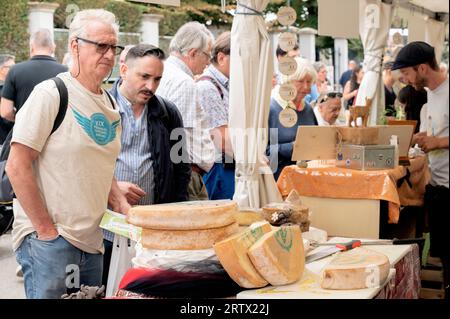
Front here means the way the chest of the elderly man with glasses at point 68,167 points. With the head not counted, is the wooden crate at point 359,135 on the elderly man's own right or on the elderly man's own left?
on the elderly man's own left

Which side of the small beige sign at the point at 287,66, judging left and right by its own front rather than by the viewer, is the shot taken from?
front

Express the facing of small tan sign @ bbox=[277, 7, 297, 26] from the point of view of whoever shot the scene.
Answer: facing the viewer

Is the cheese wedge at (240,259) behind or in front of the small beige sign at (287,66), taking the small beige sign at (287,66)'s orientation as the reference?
in front

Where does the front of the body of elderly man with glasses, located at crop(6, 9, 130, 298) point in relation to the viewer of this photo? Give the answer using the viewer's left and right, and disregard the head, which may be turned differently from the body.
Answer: facing the viewer and to the right of the viewer

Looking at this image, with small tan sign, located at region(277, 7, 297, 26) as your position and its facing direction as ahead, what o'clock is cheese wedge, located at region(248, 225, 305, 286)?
The cheese wedge is roughly at 12 o'clock from the small tan sign.

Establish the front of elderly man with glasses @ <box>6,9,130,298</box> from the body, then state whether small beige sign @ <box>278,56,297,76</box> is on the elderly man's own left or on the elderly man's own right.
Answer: on the elderly man's own left

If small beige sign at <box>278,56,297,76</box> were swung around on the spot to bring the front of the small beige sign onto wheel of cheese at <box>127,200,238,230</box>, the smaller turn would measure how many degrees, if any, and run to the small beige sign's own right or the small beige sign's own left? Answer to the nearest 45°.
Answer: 0° — it already faces it

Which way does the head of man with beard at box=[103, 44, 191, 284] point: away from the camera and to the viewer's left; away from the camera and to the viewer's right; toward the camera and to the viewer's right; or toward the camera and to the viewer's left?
toward the camera and to the viewer's right

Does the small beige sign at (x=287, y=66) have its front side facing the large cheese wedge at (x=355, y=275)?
yes

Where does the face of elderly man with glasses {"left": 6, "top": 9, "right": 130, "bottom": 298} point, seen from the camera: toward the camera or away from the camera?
toward the camera

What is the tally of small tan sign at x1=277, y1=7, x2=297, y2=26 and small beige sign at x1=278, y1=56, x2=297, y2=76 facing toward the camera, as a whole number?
2

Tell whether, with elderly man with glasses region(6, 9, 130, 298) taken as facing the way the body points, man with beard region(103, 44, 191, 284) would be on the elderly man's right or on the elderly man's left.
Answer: on the elderly man's left

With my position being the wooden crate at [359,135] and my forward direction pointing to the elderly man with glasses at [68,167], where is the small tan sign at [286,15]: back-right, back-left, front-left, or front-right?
front-right
